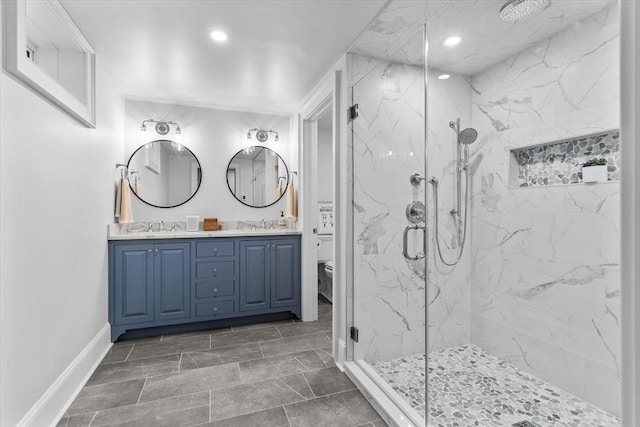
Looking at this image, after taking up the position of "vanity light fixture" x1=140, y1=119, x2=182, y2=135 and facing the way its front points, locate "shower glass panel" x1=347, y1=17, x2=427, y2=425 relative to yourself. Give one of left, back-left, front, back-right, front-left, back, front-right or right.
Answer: front-left

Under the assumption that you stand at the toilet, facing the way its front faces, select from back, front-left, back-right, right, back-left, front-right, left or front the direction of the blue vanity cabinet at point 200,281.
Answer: front-right

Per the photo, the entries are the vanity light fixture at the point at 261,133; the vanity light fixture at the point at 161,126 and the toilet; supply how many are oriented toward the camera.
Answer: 3

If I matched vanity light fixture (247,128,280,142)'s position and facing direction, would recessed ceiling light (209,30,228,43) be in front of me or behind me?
in front

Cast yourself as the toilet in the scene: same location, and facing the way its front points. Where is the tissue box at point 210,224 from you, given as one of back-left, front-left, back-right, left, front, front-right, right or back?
front-right

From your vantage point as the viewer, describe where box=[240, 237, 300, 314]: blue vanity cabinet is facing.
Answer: facing the viewer

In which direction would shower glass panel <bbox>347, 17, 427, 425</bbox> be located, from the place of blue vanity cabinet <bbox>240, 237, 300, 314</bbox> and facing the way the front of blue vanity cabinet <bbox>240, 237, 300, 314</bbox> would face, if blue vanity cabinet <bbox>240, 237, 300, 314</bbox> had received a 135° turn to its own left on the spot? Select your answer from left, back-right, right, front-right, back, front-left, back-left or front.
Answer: right

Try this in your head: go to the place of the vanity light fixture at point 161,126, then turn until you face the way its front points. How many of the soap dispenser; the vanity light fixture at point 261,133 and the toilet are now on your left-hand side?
3
